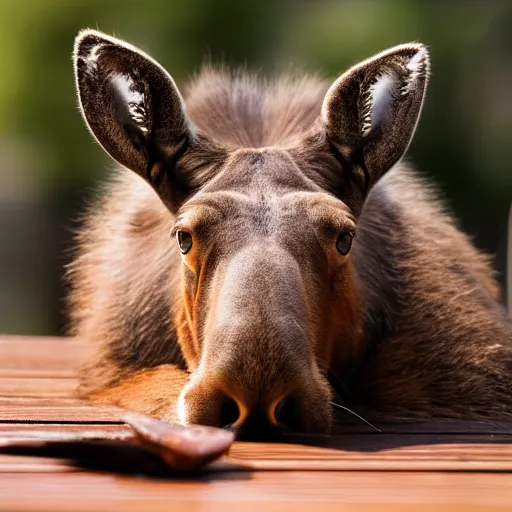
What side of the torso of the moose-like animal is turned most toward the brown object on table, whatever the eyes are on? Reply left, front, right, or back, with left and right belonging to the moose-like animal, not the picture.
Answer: front

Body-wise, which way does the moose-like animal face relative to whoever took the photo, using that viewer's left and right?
facing the viewer
